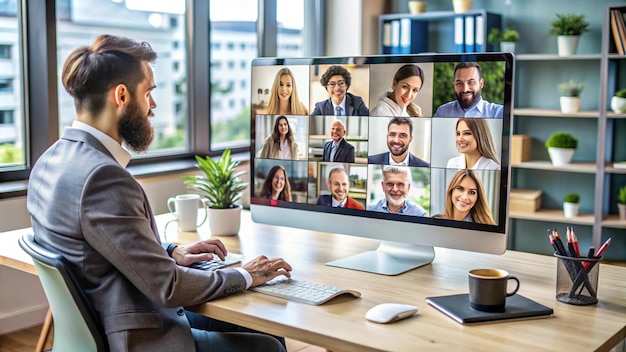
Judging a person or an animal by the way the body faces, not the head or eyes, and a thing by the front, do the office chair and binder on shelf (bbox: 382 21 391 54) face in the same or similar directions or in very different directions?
very different directions

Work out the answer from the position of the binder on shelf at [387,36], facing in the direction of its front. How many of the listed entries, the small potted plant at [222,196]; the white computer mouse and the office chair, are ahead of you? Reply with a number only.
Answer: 3

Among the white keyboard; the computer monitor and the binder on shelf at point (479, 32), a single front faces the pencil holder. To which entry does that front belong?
the binder on shelf

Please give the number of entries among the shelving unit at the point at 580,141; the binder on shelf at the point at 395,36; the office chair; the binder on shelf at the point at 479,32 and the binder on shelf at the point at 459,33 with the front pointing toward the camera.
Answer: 4

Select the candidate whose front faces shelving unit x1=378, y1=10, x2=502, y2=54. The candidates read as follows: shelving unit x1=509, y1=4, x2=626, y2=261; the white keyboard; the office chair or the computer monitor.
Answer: the office chair

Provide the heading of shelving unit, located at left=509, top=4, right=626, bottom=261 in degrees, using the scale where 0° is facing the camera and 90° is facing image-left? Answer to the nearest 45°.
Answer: approximately 0°
